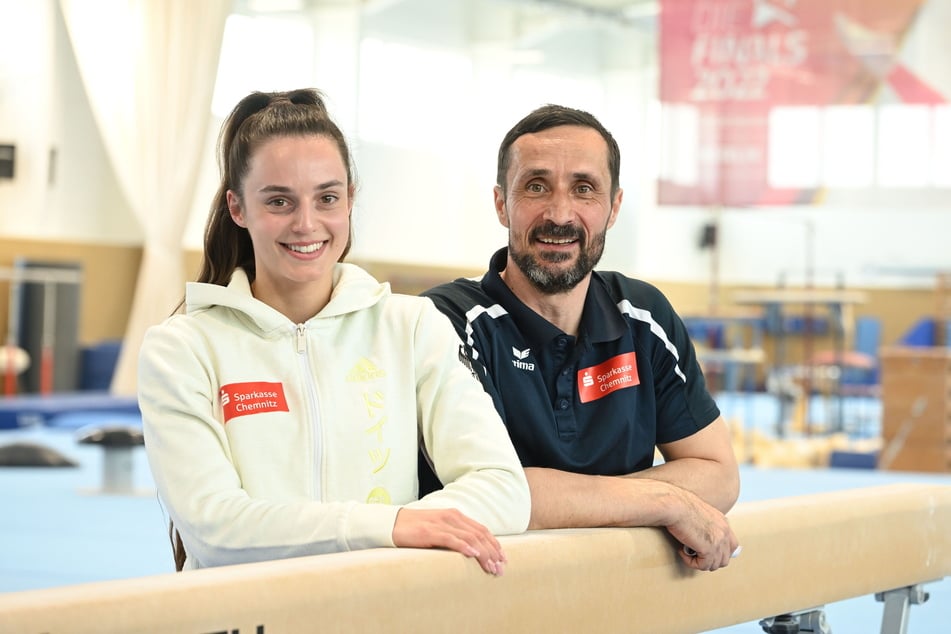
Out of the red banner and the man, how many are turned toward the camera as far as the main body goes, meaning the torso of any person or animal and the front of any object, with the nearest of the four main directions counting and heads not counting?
2

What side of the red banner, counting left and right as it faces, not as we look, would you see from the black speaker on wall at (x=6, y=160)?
right

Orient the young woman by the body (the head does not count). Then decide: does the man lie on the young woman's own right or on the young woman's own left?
on the young woman's own left

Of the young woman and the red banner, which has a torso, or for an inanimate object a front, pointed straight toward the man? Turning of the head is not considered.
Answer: the red banner

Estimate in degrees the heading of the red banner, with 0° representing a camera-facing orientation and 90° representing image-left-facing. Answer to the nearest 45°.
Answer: approximately 0°

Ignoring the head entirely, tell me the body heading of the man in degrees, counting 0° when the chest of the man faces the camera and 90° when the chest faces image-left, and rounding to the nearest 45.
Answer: approximately 0°

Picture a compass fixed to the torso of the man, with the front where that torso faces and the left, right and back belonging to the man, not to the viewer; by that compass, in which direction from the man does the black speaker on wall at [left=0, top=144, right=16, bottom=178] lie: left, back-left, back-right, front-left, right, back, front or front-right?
back-right

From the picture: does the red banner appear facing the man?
yes

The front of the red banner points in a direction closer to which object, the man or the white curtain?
the man

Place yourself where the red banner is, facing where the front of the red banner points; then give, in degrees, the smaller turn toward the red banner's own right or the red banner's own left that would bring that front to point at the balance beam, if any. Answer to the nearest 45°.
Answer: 0° — it already faces it
